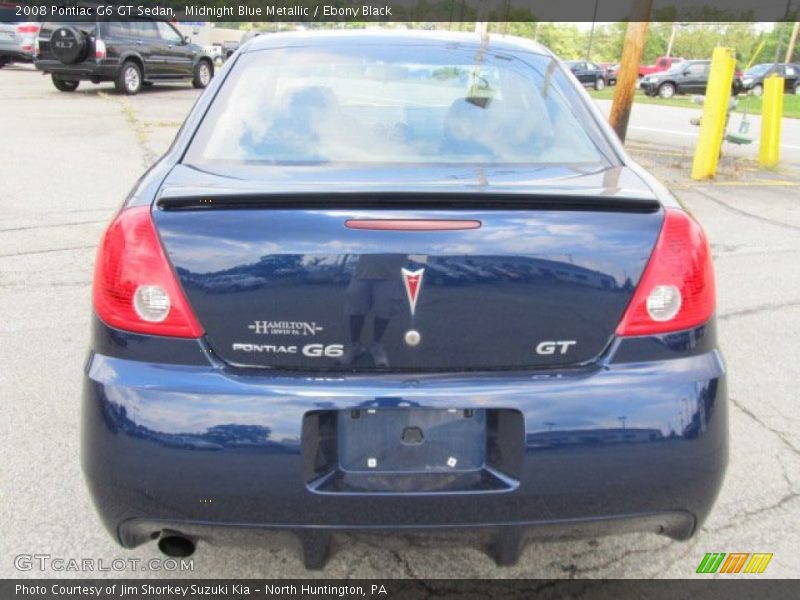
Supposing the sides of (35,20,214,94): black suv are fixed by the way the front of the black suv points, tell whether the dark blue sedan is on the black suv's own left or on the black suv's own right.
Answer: on the black suv's own right

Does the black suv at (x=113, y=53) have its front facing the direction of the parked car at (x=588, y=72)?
yes

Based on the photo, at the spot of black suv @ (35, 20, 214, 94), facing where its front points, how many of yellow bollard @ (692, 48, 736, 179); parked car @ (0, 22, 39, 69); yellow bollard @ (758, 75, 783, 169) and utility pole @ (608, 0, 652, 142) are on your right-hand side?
3

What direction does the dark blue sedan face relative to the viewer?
away from the camera

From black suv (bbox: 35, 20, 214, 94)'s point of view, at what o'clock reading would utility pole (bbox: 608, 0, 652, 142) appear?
The utility pole is roughly at 3 o'clock from the black suv.

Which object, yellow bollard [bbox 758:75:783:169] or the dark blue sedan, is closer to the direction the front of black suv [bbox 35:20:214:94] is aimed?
the yellow bollard

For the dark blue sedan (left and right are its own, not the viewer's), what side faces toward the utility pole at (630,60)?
front

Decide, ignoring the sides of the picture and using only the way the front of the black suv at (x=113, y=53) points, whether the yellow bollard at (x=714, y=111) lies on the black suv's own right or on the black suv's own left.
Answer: on the black suv's own right

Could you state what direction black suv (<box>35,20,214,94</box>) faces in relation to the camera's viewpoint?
facing away from the viewer and to the right of the viewer

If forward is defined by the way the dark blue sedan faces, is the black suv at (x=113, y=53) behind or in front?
in front

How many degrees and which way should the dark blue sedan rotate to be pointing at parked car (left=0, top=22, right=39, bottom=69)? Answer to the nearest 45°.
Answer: approximately 45° to its left

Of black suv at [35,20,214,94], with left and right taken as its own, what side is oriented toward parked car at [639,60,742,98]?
front

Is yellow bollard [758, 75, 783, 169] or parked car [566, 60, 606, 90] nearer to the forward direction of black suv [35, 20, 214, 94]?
the parked car
